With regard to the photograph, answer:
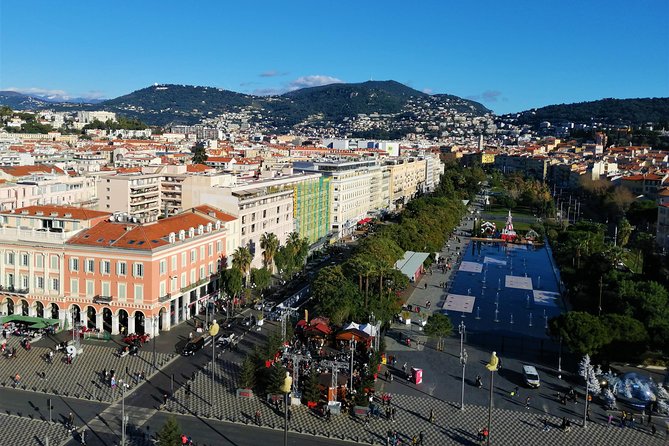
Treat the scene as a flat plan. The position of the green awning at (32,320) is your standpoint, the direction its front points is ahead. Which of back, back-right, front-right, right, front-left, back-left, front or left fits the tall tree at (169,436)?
front

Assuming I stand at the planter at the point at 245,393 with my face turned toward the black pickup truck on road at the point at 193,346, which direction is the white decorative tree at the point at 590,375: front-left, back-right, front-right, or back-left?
back-right

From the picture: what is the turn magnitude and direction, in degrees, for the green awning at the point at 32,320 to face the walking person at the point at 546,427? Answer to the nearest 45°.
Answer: approximately 45° to its left

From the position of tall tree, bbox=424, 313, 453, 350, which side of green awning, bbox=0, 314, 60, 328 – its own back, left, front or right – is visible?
left

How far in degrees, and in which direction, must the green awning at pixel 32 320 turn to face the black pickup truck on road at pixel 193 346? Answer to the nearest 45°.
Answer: approximately 45° to its left

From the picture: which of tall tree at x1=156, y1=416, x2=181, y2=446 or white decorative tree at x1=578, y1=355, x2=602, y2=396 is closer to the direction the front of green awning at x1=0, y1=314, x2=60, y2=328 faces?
the tall tree

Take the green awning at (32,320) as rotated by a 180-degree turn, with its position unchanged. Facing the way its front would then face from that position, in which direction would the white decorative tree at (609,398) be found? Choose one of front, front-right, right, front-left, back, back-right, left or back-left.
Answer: back-right

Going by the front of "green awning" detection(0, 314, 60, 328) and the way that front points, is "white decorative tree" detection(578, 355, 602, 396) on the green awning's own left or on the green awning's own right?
on the green awning's own left

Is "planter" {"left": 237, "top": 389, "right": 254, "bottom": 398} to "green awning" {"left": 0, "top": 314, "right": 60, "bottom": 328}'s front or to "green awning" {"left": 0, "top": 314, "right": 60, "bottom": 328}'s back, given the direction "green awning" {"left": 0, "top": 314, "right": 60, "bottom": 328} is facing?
to the front

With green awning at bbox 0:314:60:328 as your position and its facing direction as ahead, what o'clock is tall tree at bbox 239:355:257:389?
The tall tree is roughly at 11 o'clock from the green awning.
